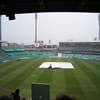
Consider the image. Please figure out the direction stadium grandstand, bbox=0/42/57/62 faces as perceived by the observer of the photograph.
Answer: facing the viewer and to the right of the viewer
